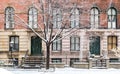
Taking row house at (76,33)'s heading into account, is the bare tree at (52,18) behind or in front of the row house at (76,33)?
in front

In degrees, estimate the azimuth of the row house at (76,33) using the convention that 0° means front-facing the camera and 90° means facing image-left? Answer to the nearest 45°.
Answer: approximately 0°
